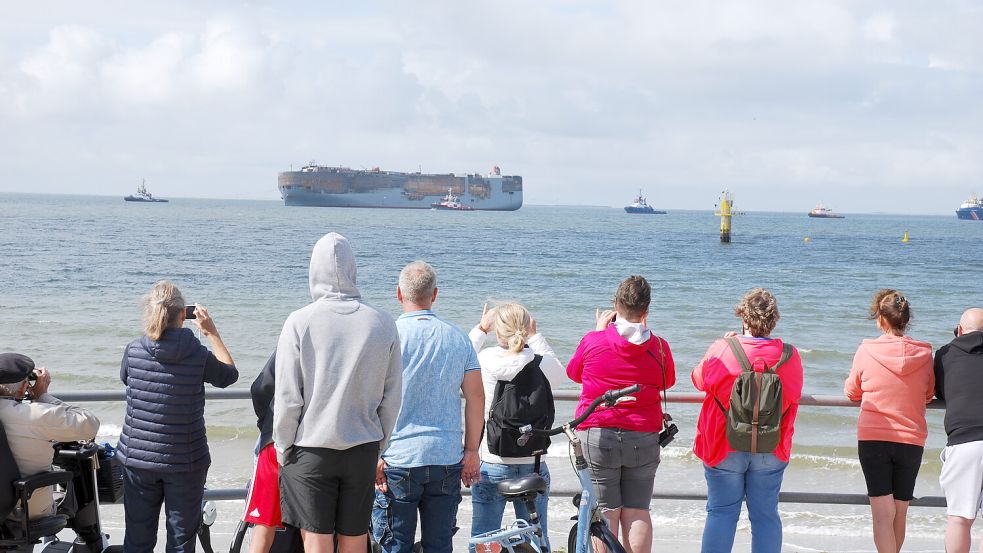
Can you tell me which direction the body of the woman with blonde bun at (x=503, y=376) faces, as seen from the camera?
away from the camera

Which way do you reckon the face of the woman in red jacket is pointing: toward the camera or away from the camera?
away from the camera

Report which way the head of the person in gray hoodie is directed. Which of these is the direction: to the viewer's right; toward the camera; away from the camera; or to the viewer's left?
away from the camera

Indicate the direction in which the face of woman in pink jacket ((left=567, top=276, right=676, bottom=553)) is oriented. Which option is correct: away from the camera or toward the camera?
away from the camera

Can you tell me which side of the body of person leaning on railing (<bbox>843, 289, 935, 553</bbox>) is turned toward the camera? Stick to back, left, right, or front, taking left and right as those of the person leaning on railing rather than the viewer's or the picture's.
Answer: back

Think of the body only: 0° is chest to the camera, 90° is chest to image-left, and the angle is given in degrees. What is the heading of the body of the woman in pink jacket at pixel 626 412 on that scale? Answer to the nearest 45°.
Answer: approximately 180°

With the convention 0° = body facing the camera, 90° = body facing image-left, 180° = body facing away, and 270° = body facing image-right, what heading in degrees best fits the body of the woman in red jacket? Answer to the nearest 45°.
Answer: approximately 180°

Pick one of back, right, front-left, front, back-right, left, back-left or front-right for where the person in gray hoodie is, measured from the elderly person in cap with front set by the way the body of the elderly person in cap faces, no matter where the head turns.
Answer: right

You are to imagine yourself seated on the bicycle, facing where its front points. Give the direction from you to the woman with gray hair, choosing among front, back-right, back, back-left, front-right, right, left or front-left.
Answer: back-left

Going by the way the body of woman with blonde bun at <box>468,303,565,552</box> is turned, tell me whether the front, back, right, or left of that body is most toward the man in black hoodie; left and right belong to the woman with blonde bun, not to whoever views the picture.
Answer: right
